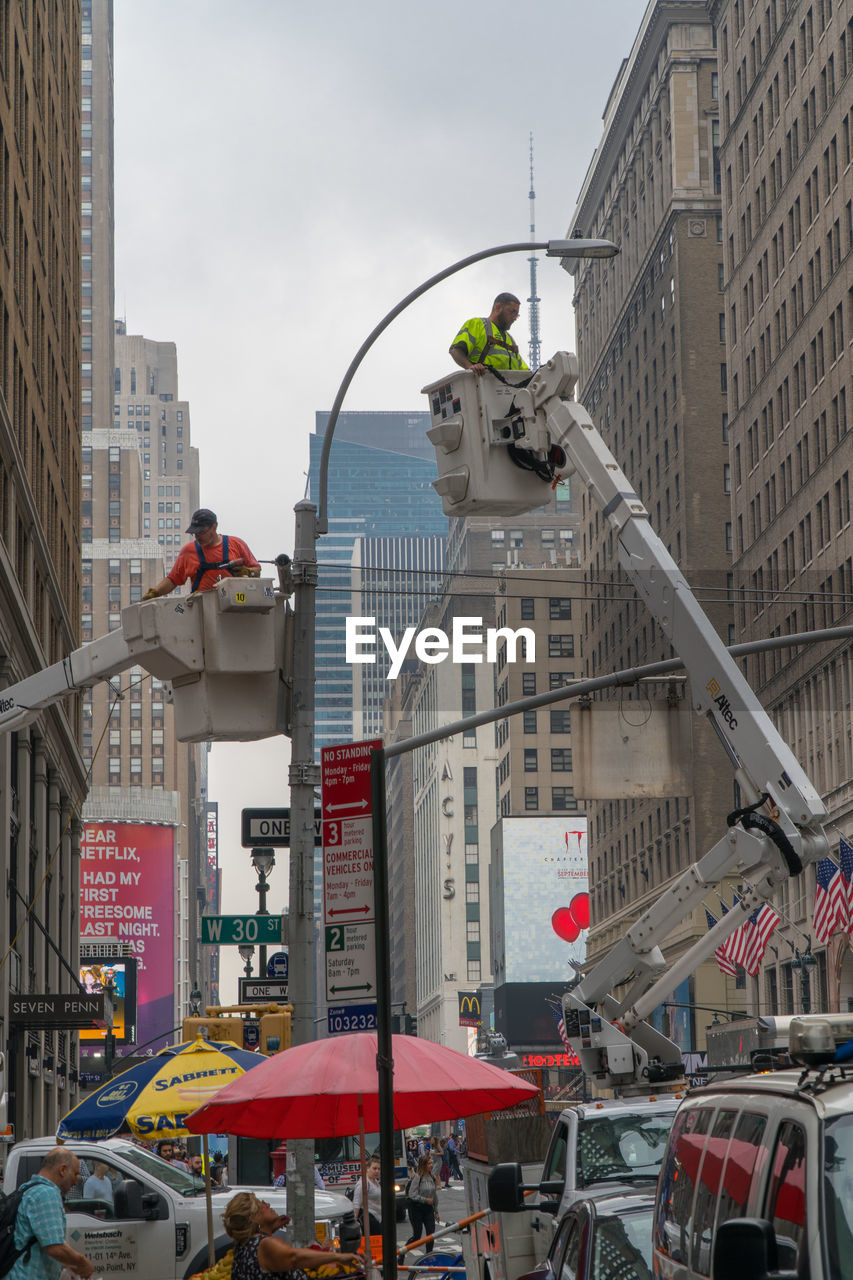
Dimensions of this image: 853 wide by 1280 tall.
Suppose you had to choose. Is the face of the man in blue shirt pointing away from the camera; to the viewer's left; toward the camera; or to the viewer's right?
to the viewer's right

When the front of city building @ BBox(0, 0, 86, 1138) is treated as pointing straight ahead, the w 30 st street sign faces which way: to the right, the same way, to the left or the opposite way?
to the right

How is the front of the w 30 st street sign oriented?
toward the camera

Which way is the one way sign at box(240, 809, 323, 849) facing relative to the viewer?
toward the camera

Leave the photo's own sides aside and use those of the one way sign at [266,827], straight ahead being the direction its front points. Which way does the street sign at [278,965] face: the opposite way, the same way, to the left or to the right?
the same way

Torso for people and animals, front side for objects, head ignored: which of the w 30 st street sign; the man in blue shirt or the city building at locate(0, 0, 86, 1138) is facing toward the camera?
the w 30 st street sign

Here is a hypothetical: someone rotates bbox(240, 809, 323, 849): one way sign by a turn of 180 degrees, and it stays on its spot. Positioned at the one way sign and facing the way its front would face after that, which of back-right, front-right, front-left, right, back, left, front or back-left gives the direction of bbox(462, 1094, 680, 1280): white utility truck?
back-right

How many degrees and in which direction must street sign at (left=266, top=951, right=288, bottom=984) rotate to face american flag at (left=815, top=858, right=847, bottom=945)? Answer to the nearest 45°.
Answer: approximately 135° to its left

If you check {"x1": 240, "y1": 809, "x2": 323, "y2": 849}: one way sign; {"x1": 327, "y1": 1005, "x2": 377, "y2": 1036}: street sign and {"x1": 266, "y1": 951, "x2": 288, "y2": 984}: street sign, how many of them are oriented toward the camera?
3

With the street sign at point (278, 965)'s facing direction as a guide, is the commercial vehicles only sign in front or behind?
in front

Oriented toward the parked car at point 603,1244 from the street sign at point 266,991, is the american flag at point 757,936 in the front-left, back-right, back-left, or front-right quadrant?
back-left

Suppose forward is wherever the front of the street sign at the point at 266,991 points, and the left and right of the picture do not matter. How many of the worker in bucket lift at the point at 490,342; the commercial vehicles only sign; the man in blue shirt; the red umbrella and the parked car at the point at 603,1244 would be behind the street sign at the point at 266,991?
0
